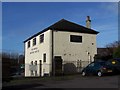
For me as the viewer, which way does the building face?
facing the viewer and to the left of the viewer

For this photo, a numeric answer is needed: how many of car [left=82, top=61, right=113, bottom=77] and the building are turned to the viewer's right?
0

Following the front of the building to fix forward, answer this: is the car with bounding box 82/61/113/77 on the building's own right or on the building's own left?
on the building's own left

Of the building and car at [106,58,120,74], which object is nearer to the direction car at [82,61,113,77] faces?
the building

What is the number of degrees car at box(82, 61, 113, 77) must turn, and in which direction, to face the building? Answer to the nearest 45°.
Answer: approximately 45° to its right

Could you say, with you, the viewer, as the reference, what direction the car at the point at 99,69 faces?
facing away from the viewer and to the left of the viewer

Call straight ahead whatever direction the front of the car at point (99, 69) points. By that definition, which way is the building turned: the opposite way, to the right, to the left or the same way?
to the left
